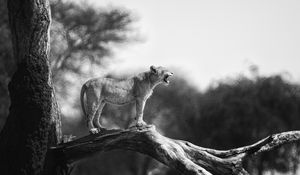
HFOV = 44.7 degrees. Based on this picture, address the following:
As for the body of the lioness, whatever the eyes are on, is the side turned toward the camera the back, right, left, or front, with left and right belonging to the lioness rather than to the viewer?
right

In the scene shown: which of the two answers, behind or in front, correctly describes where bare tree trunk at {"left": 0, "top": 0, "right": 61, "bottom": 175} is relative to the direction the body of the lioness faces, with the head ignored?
behind
